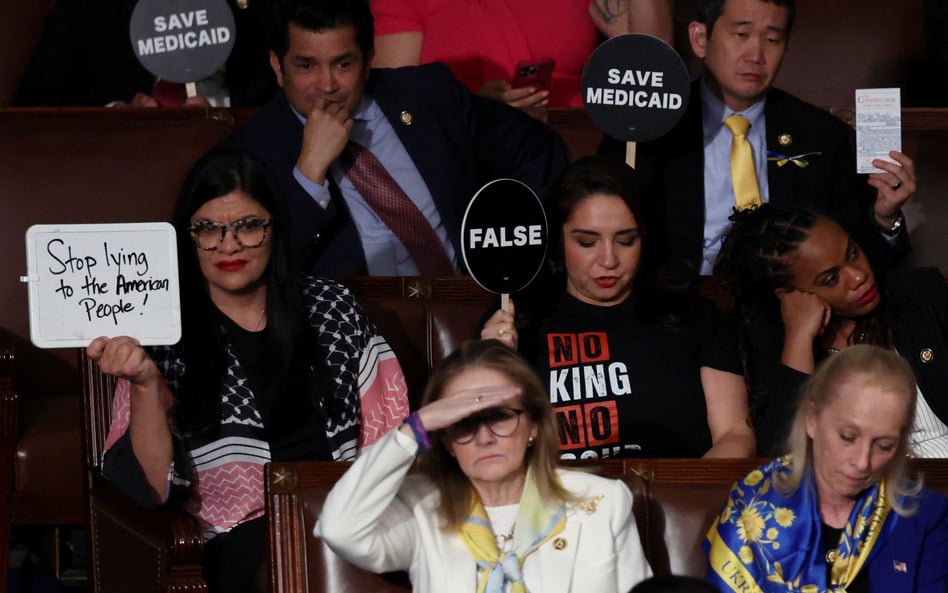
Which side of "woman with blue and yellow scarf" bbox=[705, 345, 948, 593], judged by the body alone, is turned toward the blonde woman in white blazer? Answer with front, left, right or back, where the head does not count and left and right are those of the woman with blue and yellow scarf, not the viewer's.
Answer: right

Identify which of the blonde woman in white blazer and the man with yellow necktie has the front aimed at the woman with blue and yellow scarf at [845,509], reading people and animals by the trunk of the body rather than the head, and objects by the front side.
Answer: the man with yellow necktie

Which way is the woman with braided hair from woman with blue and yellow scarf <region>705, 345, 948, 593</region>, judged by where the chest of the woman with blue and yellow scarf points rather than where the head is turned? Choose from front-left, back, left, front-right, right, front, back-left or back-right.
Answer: back

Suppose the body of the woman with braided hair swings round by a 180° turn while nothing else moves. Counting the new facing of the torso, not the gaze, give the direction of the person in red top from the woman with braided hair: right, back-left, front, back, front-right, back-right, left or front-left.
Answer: front

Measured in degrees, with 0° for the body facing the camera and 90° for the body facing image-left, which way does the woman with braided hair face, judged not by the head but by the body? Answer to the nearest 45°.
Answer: approximately 315°

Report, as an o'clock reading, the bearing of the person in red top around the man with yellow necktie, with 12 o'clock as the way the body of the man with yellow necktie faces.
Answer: The person in red top is roughly at 4 o'clock from the man with yellow necktie.

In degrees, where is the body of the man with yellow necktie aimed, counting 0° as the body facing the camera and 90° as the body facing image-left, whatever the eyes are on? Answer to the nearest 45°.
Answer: approximately 0°
